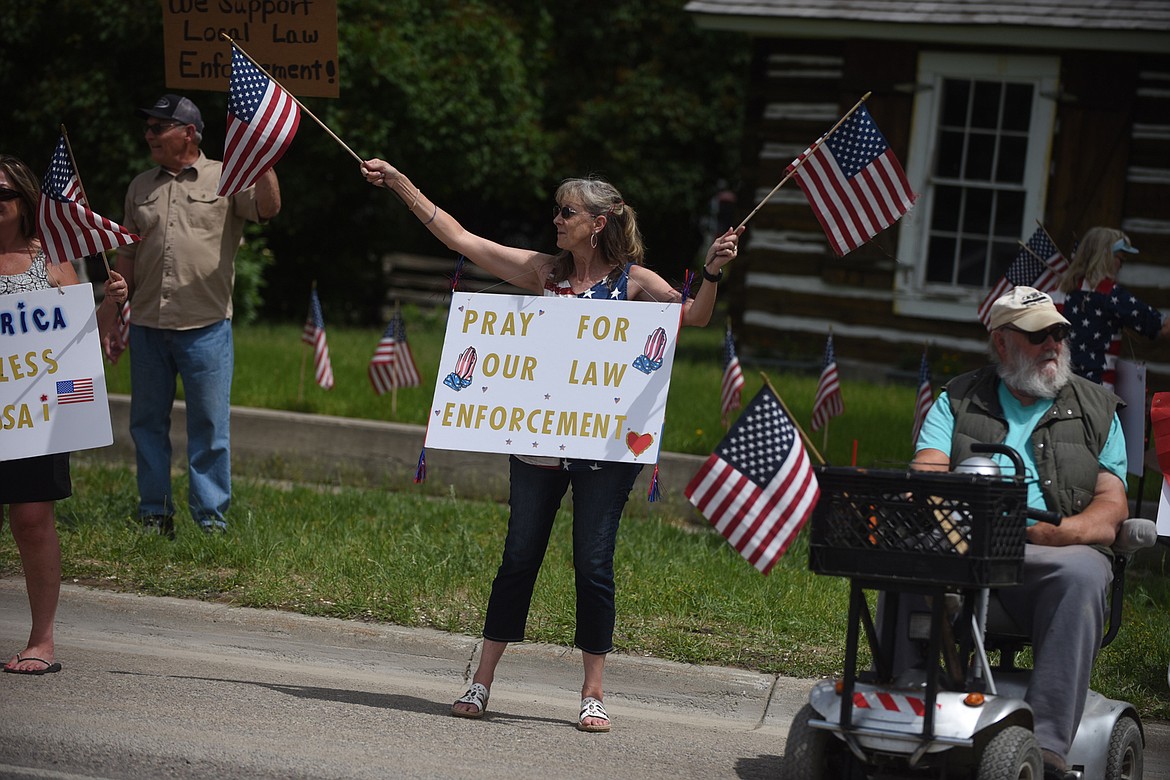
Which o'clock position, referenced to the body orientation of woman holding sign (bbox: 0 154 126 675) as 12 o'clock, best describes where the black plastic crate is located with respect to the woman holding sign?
The black plastic crate is roughly at 9 o'clock from the woman holding sign.

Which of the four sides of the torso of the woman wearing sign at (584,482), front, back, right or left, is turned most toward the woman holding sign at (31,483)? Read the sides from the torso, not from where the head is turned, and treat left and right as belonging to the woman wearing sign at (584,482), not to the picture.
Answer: right

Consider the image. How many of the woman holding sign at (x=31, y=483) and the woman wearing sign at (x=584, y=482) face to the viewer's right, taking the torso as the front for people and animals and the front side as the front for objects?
0

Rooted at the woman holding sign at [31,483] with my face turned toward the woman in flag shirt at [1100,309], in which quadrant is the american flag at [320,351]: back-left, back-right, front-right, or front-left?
front-left

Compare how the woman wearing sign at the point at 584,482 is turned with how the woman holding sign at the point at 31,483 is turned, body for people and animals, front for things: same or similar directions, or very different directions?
same or similar directions

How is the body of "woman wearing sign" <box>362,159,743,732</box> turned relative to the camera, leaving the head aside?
toward the camera

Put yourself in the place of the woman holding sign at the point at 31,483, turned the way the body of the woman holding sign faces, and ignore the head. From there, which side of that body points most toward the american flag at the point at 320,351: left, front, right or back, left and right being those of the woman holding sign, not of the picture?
back

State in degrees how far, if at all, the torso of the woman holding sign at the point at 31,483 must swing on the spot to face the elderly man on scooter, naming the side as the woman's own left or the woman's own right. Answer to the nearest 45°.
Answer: approximately 90° to the woman's own left

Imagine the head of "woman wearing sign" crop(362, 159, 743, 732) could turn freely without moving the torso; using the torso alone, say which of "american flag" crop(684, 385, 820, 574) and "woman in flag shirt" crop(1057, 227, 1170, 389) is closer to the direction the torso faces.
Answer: the american flag

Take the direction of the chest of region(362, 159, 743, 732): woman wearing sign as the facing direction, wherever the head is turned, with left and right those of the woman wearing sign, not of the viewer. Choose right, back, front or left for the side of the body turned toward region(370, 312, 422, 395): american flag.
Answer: back

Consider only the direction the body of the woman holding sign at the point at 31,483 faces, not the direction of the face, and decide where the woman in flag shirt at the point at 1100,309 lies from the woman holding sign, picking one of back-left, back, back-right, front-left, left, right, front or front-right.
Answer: back-left

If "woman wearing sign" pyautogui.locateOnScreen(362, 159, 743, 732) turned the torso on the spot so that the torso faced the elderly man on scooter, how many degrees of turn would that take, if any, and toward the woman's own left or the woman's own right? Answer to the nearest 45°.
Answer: approximately 90° to the woman's own left

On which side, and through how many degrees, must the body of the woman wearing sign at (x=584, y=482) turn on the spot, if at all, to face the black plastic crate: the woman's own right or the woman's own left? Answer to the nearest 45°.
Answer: approximately 45° to the woman's own left

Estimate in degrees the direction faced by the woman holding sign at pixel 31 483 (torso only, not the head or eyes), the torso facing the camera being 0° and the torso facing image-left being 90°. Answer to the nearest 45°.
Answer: approximately 45°
